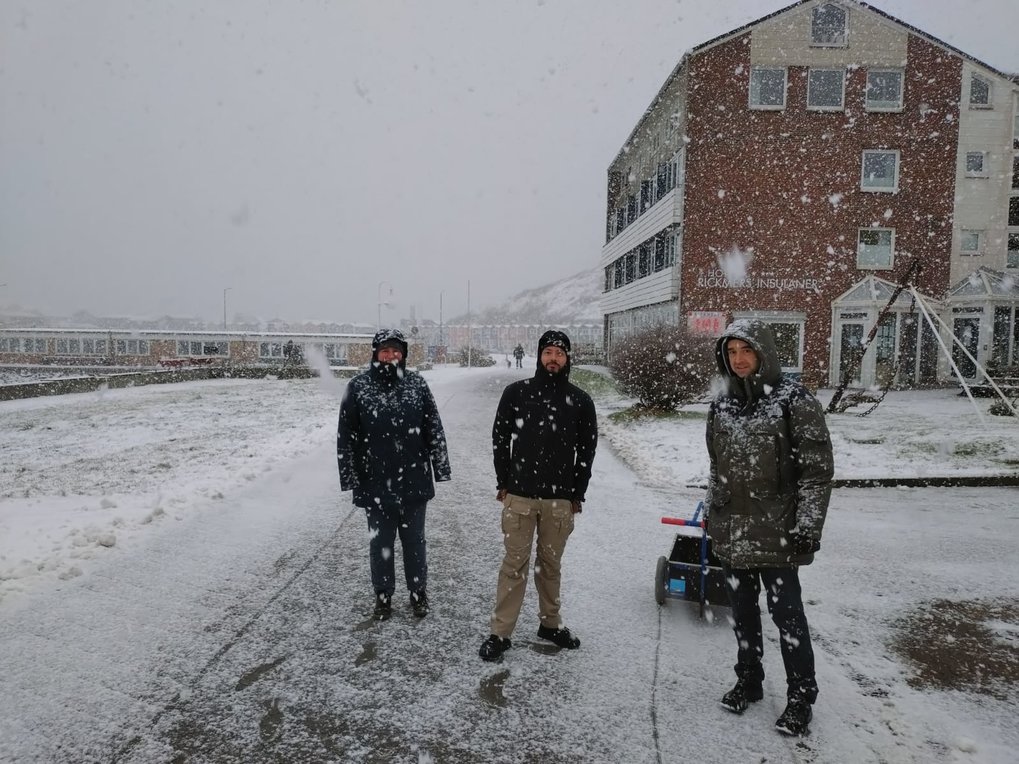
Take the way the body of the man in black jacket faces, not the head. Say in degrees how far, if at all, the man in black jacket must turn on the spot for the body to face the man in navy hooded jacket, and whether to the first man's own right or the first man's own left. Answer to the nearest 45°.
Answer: approximately 135° to the first man's own right

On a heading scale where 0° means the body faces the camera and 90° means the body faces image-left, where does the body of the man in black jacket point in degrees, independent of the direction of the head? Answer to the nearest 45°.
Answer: approximately 0°

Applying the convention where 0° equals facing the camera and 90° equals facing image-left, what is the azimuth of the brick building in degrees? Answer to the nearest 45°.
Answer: approximately 0°

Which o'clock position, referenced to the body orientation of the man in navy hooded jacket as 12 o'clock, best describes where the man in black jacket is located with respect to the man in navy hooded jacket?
The man in black jacket is roughly at 10 o'clock from the man in navy hooded jacket.

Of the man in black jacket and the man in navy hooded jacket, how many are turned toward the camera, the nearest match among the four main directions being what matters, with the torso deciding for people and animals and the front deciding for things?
2

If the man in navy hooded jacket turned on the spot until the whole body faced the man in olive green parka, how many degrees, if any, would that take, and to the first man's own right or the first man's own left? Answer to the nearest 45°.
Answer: approximately 45° to the first man's own left

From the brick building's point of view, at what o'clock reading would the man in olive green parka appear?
The man in olive green parka is roughly at 12 o'clock from the brick building.

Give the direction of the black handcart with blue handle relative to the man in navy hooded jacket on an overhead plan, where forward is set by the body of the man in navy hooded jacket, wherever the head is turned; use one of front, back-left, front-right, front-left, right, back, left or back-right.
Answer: left

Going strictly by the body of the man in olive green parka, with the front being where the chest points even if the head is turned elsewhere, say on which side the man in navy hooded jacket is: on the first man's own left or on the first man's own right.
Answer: on the first man's own right
